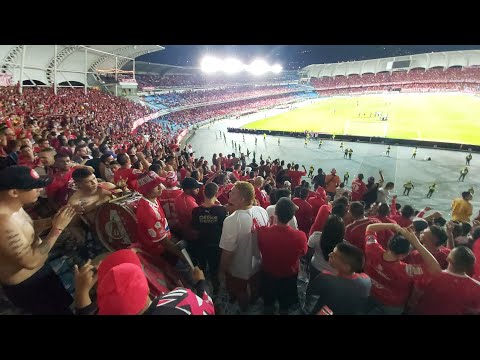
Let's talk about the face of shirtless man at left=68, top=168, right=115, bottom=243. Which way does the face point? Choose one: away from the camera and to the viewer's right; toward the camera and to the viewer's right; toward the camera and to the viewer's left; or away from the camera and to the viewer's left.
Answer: toward the camera and to the viewer's right

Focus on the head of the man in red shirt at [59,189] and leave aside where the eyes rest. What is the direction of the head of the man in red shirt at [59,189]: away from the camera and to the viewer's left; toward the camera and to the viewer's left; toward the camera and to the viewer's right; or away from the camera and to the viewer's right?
toward the camera and to the viewer's right

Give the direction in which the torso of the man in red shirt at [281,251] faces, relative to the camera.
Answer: away from the camera

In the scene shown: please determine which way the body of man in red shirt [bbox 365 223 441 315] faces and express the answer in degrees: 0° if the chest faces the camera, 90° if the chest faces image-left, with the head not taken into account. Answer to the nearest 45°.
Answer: approximately 225°

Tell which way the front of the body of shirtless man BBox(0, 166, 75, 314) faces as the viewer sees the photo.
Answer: to the viewer's right

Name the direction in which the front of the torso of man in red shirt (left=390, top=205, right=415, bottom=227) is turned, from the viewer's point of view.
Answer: away from the camera

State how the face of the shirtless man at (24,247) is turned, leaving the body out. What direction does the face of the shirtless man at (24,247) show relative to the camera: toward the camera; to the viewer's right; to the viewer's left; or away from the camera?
to the viewer's right

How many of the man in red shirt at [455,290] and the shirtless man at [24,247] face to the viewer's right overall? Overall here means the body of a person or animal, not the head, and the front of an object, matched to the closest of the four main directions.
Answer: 1

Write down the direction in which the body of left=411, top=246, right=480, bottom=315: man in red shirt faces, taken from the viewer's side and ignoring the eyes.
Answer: away from the camera

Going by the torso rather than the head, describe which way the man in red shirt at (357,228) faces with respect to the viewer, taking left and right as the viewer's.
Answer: facing away from the viewer and to the right of the viewer

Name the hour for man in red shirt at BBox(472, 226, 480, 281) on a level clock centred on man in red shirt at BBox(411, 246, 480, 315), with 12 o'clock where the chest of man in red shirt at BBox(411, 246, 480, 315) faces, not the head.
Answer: man in red shirt at BBox(472, 226, 480, 281) is roughly at 12 o'clock from man in red shirt at BBox(411, 246, 480, 315).

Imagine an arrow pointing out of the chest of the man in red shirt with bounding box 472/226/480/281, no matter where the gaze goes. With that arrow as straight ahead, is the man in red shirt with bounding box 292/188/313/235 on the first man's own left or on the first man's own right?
on the first man's own left

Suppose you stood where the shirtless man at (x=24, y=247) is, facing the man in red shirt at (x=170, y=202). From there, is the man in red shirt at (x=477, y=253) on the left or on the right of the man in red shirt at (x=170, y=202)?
right

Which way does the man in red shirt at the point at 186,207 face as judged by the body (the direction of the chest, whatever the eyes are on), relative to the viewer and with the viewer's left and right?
facing away from the viewer and to the right of the viewer

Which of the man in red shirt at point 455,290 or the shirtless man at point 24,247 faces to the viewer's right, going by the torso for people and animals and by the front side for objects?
the shirtless man

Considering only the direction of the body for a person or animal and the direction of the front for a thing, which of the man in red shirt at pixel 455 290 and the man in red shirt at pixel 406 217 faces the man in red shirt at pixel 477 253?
the man in red shirt at pixel 455 290

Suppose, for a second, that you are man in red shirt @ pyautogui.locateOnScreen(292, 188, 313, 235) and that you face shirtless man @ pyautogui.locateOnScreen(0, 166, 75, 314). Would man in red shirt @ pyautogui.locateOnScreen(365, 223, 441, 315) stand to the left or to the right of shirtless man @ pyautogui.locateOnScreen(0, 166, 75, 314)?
left

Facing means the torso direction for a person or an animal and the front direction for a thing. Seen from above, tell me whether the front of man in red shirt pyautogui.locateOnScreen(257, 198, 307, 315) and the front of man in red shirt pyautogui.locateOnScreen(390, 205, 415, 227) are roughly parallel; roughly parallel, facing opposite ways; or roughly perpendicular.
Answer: roughly parallel
